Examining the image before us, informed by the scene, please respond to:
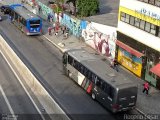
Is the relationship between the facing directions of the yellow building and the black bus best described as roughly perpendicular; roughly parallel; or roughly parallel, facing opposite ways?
roughly perpendicular

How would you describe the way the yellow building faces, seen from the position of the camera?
facing the viewer and to the left of the viewer

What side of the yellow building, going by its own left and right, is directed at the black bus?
front
